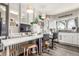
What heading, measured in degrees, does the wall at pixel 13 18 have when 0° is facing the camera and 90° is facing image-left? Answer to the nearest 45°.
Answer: approximately 315°

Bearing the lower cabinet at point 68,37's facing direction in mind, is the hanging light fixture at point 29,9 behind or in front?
in front

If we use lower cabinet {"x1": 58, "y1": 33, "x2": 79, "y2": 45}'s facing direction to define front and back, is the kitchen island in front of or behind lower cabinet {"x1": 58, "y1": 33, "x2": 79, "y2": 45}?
in front

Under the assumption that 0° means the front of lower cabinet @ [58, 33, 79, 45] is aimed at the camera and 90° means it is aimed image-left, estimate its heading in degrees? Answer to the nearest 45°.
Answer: approximately 45°
